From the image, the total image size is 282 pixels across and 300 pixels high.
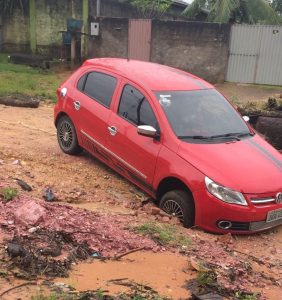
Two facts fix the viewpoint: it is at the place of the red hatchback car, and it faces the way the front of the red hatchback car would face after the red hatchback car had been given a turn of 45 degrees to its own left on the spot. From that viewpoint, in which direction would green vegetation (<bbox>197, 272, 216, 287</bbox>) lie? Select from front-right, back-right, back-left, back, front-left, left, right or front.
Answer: right

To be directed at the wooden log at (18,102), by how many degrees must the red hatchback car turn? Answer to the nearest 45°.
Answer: approximately 180°

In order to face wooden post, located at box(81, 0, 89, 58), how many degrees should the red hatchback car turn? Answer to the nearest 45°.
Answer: approximately 135° to its left

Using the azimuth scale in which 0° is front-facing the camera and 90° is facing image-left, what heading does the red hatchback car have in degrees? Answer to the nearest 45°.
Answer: approximately 315°

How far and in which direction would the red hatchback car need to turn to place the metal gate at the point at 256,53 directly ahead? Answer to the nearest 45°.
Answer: approximately 135° to its left

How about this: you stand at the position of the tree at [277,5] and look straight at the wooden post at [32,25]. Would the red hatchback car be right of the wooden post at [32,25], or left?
left

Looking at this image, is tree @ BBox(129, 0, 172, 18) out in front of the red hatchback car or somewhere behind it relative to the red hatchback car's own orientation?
behind

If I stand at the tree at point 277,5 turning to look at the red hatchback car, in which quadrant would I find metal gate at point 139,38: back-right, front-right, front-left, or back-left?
front-right

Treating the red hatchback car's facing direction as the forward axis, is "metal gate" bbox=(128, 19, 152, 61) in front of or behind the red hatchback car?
behind

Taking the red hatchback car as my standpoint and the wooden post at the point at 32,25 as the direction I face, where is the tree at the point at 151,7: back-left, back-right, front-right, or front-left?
front-right
